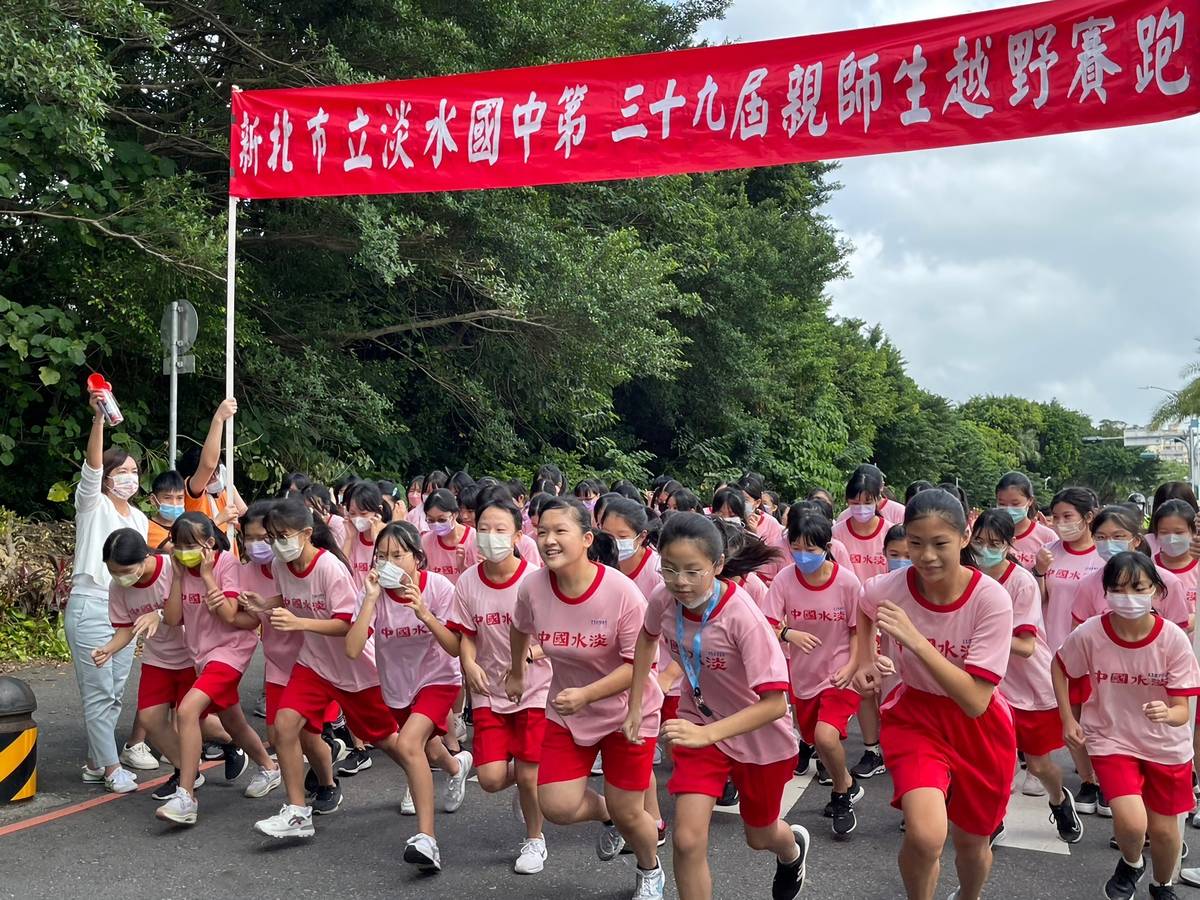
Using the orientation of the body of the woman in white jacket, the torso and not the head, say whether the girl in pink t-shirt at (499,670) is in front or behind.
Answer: in front

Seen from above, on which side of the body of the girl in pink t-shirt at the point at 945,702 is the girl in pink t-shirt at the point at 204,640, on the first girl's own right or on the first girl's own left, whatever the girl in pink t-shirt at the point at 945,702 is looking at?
on the first girl's own right

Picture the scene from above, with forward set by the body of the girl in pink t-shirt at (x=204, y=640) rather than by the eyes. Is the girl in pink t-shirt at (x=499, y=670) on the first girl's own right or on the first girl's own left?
on the first girl's own left

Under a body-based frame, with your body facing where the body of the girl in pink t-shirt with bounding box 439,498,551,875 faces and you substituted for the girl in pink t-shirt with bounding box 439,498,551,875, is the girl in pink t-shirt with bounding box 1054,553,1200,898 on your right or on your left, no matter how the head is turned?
on your left

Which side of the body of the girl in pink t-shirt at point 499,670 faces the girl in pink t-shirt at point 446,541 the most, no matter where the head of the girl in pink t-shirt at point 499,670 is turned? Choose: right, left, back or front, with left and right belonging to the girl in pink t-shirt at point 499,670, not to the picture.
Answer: back

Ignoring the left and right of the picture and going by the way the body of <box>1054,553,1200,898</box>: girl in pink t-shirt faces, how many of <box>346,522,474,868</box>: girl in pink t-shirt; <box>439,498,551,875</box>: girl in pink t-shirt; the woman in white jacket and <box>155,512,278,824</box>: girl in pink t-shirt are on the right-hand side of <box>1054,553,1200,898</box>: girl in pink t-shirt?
4

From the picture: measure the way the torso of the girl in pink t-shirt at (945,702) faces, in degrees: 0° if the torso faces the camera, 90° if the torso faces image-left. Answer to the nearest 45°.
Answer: approximately 0°

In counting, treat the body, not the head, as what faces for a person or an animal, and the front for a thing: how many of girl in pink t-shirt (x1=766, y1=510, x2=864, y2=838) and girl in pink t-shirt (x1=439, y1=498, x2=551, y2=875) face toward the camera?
2

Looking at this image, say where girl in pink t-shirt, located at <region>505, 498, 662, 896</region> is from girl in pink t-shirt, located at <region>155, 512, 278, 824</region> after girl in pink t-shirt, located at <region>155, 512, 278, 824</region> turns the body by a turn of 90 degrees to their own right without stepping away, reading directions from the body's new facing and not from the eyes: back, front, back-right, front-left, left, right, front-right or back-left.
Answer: back

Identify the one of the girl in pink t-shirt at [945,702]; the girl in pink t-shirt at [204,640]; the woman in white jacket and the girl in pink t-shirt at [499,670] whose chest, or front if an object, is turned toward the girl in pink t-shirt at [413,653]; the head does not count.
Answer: the woman in white jacket

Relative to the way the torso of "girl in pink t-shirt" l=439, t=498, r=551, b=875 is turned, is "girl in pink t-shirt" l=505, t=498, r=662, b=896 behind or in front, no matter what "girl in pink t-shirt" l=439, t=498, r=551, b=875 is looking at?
in front

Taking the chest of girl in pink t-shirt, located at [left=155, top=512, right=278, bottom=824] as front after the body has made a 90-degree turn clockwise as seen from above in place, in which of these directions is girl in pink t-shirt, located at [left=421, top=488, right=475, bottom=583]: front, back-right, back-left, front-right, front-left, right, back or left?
right
